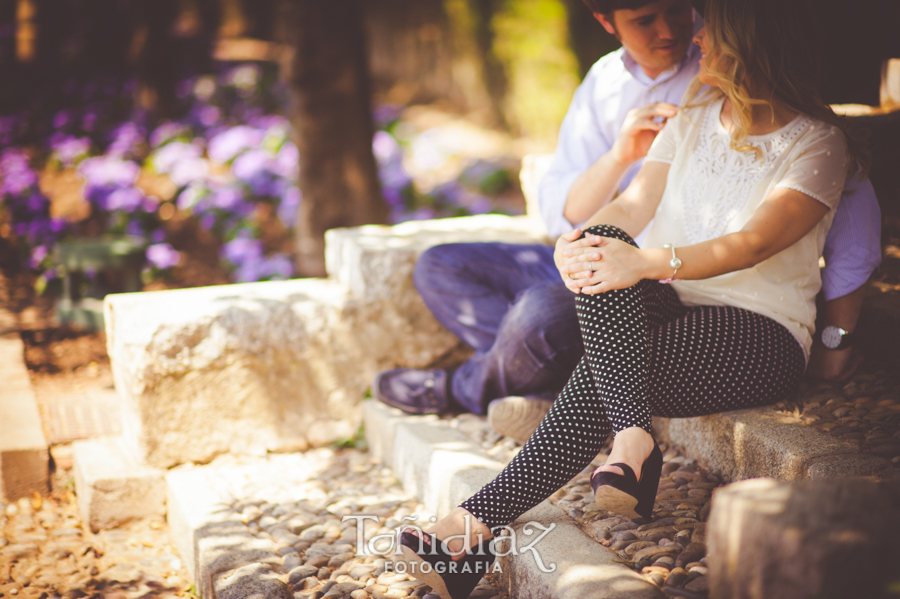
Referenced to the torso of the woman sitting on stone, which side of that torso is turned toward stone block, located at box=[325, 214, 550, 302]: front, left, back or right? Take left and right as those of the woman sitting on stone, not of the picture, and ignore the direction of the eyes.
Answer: right

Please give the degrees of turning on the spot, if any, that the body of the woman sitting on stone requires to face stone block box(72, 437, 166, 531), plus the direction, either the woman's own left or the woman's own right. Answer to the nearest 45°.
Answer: approximately 45° to the woman's own right

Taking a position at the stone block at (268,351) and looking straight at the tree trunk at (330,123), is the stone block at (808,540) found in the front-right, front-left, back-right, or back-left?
back-right

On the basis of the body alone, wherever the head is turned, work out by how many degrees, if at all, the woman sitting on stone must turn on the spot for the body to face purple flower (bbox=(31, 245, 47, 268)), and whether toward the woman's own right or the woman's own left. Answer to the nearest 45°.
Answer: approximately 90° to the woman's own right

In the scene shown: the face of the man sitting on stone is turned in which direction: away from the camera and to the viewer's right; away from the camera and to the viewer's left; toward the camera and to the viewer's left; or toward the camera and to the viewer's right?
toward the camera and to the viewer's right

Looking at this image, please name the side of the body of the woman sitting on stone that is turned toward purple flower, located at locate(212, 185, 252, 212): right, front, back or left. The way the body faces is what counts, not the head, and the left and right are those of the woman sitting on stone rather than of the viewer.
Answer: right

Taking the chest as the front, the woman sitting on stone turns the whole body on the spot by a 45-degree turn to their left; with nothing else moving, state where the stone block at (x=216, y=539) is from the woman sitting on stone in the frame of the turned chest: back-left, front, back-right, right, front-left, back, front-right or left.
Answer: right

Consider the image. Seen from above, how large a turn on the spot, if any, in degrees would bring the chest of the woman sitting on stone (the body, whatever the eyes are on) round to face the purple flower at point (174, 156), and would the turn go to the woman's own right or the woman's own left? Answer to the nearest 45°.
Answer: approximately 90° to the woman's own right

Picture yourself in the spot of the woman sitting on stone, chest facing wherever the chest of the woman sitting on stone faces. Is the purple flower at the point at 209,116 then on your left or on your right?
on your right

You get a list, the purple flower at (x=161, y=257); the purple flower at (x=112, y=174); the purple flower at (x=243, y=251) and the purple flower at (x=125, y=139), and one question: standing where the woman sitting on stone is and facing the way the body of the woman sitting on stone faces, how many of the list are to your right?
4

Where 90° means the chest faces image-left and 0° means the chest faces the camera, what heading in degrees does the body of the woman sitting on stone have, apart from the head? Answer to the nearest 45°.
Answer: approximately 45°

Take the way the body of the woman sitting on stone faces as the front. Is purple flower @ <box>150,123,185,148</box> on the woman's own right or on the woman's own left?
on the woman's own right

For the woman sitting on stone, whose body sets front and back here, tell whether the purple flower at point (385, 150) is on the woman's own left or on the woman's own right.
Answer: on the woman's own right
